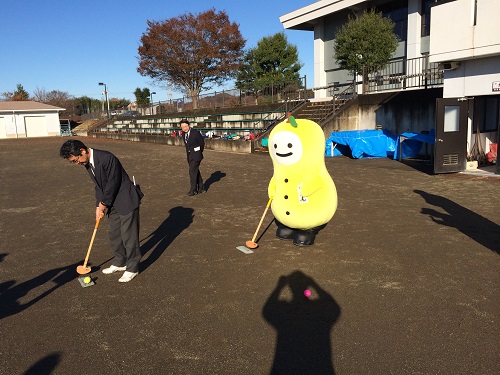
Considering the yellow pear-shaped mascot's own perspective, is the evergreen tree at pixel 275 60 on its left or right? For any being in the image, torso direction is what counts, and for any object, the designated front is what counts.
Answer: on its right

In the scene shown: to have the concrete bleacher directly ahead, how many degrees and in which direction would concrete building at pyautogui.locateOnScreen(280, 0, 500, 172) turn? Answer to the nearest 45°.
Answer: approximately 90° to its right

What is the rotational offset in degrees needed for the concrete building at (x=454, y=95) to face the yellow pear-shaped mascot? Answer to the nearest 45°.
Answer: approximately 45° to its left

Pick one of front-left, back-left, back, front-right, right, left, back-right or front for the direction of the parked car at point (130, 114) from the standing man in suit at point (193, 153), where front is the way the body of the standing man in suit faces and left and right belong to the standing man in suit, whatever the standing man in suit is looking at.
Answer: back-right

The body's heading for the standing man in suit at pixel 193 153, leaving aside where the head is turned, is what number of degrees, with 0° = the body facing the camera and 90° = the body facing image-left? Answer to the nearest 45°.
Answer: approximately 45°

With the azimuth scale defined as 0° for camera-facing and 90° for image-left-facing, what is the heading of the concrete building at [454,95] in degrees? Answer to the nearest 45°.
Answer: approximately 45°

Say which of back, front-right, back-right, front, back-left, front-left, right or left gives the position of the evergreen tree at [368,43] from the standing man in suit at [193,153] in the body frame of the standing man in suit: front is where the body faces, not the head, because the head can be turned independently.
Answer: back
